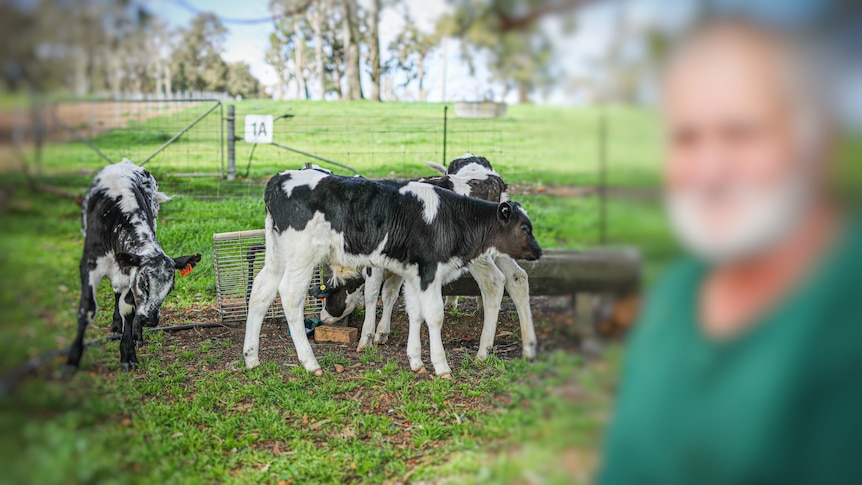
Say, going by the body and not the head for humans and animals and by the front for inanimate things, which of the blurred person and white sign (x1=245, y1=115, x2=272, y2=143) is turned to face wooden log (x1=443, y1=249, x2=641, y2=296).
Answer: the white sign

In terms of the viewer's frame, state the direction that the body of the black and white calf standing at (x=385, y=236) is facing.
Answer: to the viewer's right

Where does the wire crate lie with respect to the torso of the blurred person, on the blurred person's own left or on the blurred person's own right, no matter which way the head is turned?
on the blurred person's own right
